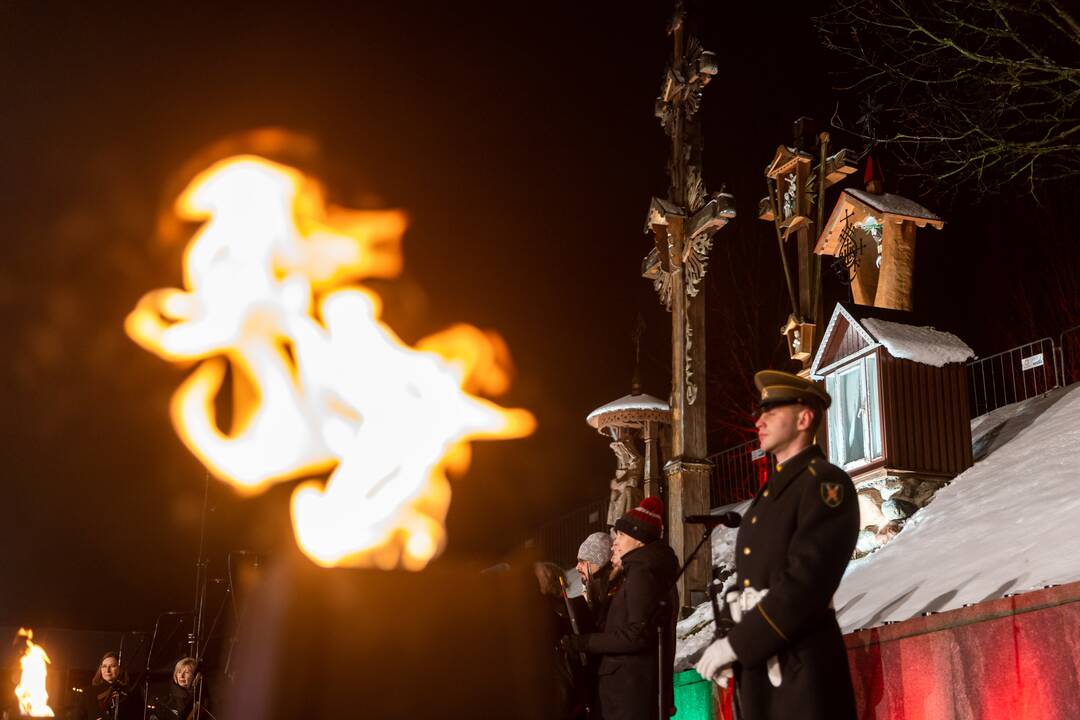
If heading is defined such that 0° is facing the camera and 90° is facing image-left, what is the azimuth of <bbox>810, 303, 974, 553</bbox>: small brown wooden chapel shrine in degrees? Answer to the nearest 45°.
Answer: approximately 45°

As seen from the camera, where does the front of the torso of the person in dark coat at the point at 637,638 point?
to the viewer's left

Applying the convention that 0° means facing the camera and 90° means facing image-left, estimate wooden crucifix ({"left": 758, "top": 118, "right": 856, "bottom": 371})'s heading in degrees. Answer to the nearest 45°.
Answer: approximately 45°

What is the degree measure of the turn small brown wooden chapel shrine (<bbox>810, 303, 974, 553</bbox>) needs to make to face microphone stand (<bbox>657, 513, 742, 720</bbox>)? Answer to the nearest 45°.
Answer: approximately 45° to its left

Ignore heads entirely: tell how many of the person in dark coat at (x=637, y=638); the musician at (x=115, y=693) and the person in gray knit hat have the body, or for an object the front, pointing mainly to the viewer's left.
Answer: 2

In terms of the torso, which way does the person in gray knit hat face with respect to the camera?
to the viewer's left

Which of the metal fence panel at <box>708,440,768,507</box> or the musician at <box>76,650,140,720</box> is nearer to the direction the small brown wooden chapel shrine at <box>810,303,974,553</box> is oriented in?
the musician

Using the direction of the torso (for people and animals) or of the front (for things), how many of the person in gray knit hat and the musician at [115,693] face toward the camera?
1
